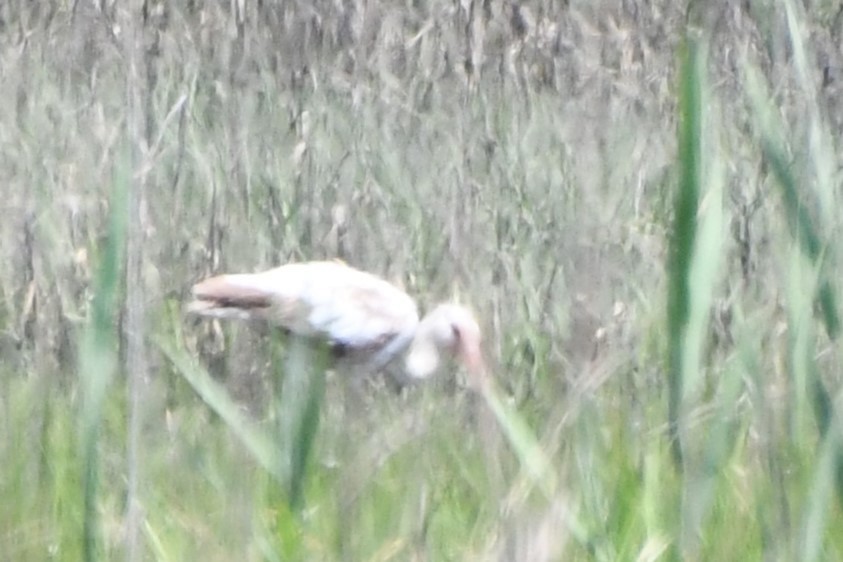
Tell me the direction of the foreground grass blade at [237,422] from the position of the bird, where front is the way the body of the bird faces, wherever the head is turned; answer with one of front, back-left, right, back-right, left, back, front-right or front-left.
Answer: right

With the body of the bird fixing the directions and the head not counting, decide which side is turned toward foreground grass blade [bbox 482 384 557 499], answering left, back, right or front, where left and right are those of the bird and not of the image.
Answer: right

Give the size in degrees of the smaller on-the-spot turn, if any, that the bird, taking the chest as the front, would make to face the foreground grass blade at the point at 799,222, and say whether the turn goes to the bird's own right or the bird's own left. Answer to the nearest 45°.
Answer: approximately 90° to the bird's own right

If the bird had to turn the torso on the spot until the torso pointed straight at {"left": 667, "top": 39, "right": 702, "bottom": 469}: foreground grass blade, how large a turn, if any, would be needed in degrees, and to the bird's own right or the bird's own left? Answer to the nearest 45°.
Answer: approximately 90° to the bird's own right

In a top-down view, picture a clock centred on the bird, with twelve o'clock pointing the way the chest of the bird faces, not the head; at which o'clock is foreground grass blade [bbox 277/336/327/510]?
The foreground grass blade is roughly at 3 o'clock from the bird.

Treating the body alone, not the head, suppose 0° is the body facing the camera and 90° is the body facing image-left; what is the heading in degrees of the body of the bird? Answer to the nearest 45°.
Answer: approximately 270°

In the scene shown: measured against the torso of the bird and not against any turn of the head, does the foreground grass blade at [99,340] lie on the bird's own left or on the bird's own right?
on the bird's own right
